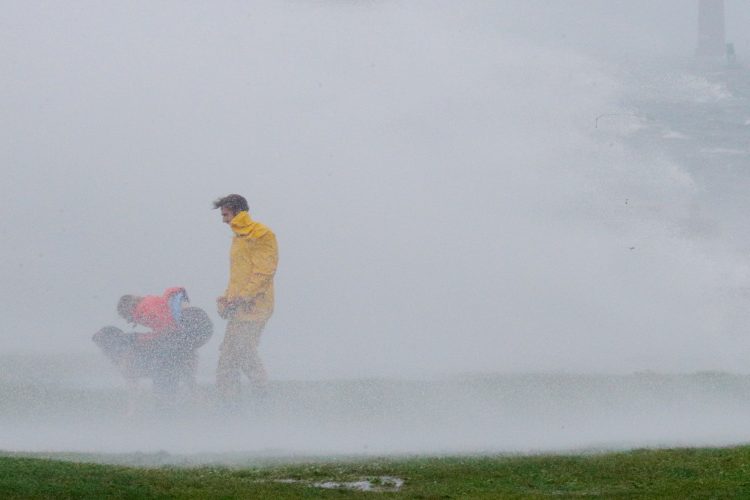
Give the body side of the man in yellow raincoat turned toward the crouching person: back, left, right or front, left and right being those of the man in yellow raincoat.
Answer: front

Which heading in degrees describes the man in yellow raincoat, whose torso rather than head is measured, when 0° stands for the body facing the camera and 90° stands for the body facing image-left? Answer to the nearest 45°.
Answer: approximately 90°

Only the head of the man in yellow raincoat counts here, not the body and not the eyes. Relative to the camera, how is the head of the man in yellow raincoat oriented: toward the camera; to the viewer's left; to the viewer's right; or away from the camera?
to the viewer's left
